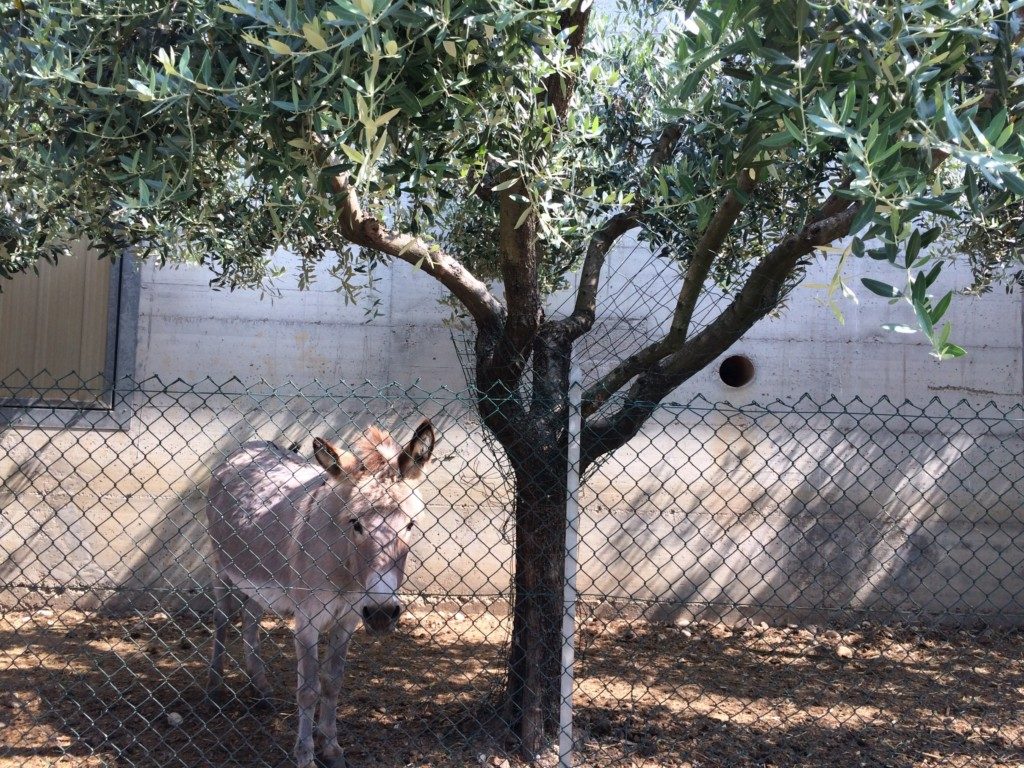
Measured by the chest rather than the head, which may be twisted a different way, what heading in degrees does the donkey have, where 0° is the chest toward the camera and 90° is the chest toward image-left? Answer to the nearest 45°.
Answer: approximately 315°

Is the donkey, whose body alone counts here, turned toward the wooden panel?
no

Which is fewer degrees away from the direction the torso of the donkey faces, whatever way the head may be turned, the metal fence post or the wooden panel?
the metal fence post

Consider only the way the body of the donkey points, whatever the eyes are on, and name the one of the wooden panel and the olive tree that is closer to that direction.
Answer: the olive tree
